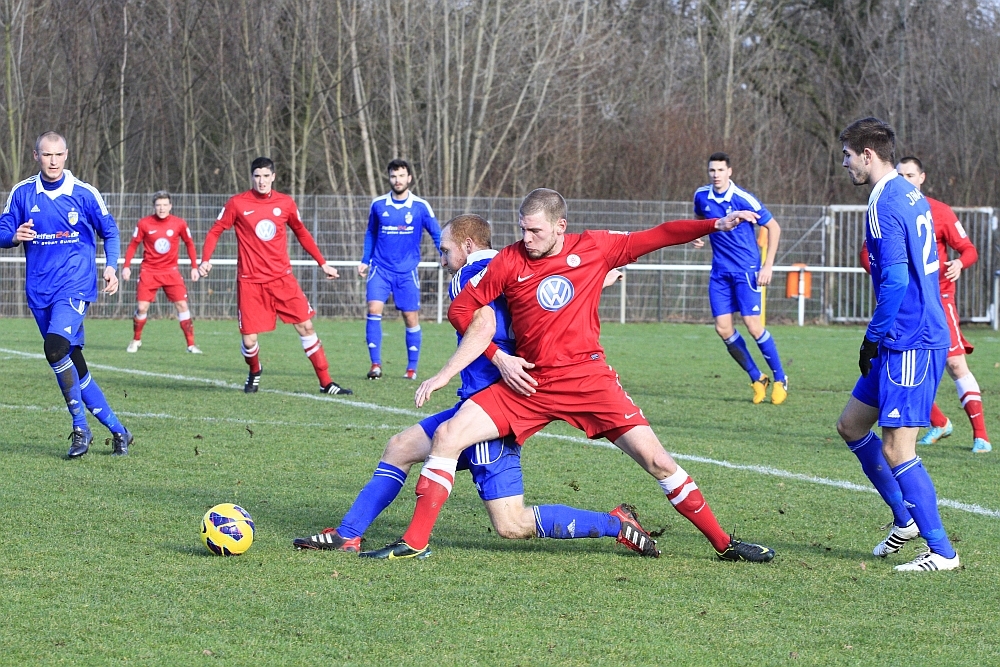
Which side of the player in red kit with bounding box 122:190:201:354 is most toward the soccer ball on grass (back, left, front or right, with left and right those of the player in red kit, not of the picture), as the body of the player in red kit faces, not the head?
front

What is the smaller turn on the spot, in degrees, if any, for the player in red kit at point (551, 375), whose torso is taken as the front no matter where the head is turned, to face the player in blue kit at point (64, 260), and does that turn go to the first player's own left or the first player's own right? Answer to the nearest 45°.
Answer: approximately 135° to the first player's own right

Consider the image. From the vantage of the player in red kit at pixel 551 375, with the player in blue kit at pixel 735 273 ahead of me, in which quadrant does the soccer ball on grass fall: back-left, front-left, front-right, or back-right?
back-left

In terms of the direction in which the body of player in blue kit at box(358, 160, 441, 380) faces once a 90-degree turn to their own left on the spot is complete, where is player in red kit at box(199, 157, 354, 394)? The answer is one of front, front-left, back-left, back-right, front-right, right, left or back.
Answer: back-right

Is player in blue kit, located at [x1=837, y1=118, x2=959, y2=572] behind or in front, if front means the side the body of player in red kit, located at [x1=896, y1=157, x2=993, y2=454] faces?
in front

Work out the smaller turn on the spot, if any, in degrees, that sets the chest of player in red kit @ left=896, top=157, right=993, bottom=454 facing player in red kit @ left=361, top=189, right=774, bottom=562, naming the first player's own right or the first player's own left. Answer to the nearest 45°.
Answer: approximately 45° to the first player's own left

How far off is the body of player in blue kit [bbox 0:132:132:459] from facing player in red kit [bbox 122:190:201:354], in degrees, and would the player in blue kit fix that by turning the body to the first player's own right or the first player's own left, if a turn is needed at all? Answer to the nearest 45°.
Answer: approximately 180°

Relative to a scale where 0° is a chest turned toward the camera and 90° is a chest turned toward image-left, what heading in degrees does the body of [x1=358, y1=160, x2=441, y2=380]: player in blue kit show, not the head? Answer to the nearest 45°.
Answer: approximately 0°

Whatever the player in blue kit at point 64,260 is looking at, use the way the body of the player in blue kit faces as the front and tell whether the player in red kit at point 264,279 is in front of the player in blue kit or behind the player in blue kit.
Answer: behind

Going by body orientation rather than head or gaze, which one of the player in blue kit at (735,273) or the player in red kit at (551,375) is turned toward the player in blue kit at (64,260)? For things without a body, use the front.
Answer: the player in blue kit at (735,273)

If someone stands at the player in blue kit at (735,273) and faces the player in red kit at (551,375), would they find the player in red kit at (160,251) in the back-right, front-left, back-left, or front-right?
back-right

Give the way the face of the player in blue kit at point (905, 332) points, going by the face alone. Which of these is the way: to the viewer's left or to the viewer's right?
to the viewer's left
